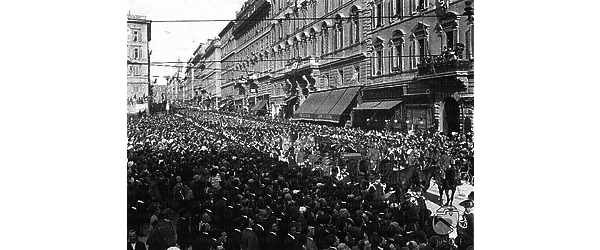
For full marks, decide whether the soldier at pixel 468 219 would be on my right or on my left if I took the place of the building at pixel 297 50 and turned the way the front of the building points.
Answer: on my left

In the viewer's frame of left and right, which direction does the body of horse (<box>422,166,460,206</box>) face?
facing the viewer and to the right of the viewer

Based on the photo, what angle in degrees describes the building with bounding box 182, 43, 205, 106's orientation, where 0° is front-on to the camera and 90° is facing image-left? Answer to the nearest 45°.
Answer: approximately 45°

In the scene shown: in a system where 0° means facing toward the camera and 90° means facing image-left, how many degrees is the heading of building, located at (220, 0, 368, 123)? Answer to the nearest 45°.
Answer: approximately 45°

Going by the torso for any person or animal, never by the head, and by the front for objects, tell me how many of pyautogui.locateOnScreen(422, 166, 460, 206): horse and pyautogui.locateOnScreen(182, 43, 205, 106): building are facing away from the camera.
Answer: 0

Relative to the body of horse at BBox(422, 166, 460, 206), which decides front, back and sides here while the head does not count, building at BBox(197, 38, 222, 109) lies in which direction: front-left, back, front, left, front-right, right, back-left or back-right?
back-right

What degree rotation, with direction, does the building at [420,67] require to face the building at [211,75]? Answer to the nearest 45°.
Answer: approximately 45° to its right

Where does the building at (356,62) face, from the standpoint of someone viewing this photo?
facing the viewer and to the left of the viewer

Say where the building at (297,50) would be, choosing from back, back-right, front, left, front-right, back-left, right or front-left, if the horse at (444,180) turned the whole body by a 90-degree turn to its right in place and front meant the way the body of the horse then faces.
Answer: front-right
